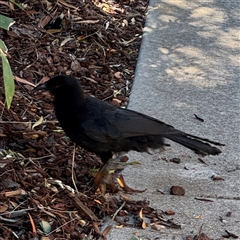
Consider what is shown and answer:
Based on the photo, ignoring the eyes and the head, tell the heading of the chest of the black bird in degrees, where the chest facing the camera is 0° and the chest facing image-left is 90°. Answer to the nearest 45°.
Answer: approximately 90°

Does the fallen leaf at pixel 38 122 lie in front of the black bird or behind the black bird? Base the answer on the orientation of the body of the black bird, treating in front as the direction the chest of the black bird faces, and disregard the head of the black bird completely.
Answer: in front
